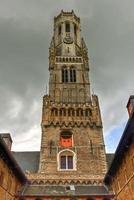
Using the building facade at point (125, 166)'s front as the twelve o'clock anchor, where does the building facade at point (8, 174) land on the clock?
the building facade at point (8, 174) is roughly at 12 o'clock from the building facade at point (125, 166).

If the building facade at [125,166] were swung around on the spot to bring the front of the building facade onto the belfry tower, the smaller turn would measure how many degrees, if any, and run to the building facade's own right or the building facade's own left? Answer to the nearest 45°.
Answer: approximately 45° to the building facade's own right

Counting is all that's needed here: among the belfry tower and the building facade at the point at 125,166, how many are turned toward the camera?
1

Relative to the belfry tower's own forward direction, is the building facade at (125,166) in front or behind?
in front

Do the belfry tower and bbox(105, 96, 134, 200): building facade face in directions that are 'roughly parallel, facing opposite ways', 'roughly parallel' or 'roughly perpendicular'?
roughly perpendicular

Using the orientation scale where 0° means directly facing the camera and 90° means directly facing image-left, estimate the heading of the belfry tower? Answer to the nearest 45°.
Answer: approximately 0°

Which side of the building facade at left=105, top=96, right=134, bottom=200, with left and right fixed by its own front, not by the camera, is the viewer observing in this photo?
left
